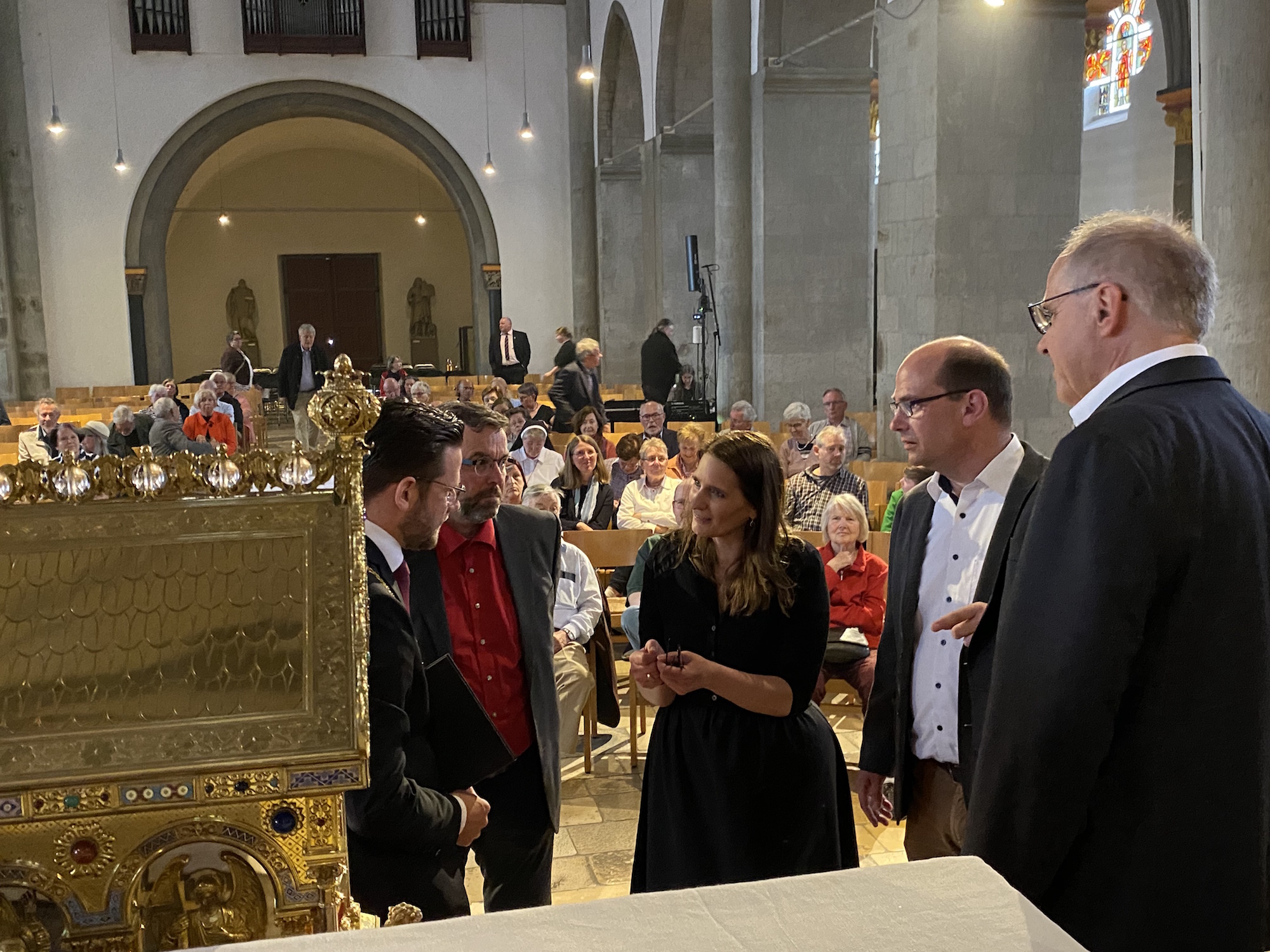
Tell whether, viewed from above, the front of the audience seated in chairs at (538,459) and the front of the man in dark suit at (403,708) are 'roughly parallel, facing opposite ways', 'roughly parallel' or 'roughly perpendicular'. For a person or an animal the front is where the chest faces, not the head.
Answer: roughly perpendicular

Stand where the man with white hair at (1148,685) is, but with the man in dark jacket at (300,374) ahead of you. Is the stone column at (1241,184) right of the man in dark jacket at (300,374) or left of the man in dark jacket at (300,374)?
right

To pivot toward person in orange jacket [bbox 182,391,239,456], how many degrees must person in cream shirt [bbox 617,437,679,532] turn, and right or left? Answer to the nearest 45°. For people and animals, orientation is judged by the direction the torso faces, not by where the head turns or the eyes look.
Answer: approximately 135° to their right

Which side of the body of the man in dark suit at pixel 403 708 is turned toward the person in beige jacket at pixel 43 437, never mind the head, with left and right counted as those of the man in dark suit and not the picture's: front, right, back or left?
left

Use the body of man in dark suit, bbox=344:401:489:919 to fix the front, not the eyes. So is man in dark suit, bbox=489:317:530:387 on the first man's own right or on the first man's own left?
on the first man's own left

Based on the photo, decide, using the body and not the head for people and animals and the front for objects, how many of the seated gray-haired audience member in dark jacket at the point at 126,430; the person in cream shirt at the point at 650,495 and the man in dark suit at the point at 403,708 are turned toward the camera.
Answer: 2

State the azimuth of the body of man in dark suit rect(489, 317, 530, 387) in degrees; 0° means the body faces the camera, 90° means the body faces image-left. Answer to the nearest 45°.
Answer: approximately 0°

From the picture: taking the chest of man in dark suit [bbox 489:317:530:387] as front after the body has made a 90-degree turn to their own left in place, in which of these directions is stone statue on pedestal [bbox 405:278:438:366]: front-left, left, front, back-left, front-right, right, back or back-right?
left

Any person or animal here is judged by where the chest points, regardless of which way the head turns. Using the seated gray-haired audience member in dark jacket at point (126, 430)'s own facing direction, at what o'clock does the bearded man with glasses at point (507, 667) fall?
The bearded man with glasses is roughly at 12 o'clock from the seated gray-haired audience member in dark jacket.

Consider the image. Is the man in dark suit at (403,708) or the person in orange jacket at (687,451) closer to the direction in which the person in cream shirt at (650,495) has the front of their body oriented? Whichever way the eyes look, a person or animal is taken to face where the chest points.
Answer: the man in dark suit
